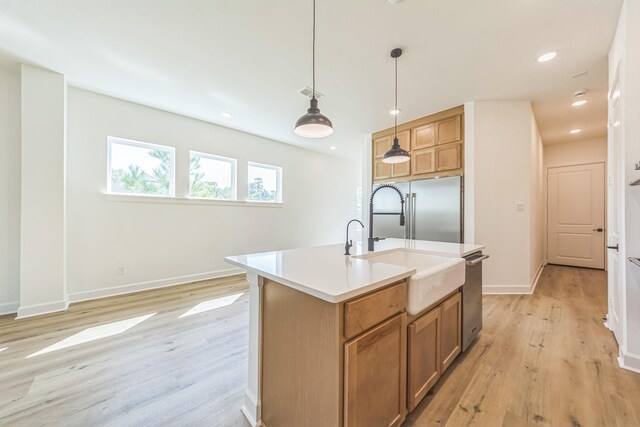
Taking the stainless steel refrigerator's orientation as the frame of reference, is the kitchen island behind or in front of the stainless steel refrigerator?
in front

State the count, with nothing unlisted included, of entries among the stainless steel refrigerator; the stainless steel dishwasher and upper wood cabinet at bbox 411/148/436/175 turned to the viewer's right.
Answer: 1

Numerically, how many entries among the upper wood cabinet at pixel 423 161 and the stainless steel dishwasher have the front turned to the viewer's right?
1

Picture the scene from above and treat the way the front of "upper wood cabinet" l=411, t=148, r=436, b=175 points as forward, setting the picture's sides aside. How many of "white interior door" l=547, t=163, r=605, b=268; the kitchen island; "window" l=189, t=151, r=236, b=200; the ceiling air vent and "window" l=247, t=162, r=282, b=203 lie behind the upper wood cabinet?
1

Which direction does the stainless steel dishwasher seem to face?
to the viewer's right

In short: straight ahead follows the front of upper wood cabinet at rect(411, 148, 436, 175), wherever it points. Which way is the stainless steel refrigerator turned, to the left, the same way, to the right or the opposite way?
the same way

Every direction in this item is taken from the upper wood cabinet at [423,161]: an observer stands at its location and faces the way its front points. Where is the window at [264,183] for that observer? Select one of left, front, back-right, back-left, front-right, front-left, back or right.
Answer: front-right

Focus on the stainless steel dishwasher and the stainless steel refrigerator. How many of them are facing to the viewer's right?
1

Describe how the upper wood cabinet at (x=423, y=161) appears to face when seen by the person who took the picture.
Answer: facing the viewer and to the left of the viewer

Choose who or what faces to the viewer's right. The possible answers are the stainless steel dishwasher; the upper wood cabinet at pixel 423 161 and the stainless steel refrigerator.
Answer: the stainless steel dishwasher

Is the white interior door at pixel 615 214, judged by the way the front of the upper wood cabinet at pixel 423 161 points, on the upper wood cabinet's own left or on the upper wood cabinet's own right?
on the upper wood cabinet's own left

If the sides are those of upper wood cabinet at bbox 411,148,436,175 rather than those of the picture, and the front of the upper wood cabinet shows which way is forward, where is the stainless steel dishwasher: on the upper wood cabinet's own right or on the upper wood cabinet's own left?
on the upper wood cabinet's own left

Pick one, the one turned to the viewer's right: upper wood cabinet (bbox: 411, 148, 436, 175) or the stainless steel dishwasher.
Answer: the stainless steel dishwasher
